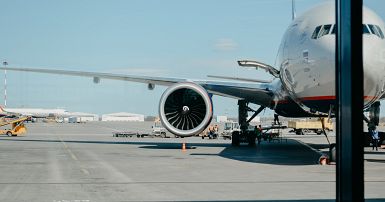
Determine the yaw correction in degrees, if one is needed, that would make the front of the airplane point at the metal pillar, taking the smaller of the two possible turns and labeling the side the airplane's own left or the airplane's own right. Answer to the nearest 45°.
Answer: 0° — it already faces it

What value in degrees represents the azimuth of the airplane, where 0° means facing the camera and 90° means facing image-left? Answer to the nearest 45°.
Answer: approximately 0°
